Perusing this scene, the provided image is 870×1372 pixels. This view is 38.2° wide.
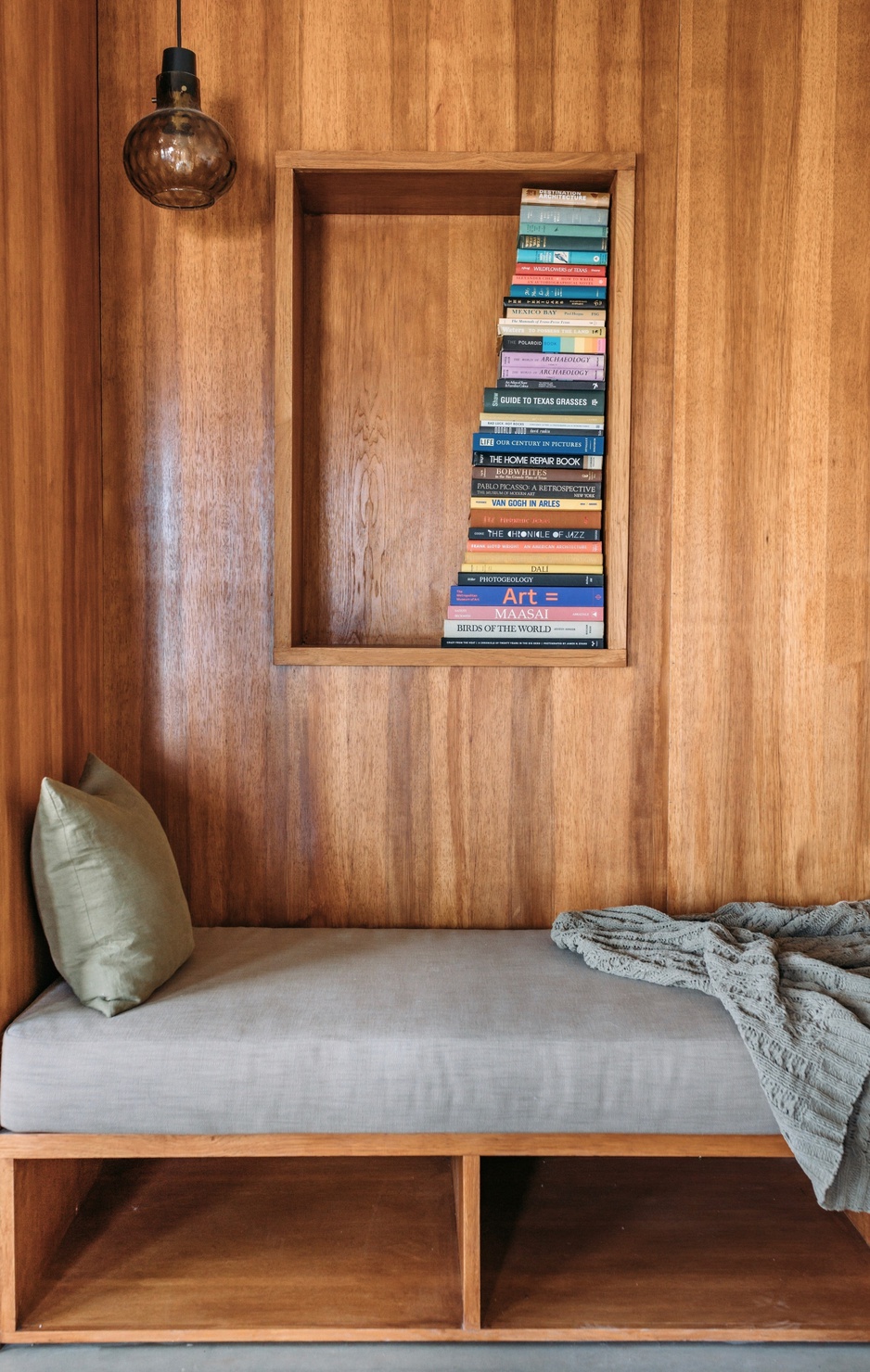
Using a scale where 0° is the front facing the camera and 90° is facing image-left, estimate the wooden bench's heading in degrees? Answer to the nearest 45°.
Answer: approximately 0°
